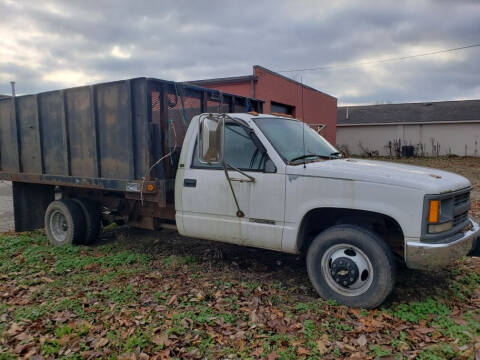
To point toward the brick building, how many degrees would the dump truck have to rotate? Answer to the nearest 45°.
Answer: approximately 135° to its left

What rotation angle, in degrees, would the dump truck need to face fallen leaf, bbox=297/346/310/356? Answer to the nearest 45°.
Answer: approximately 45° to its right

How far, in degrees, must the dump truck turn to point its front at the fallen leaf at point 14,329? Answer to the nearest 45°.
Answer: approximately 90° to its right

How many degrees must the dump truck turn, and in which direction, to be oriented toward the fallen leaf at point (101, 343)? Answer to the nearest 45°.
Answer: approximately 90° to its right

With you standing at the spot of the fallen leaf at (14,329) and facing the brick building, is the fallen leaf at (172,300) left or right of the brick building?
right

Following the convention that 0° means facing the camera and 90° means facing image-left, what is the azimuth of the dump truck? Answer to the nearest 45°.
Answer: approximately 315°
